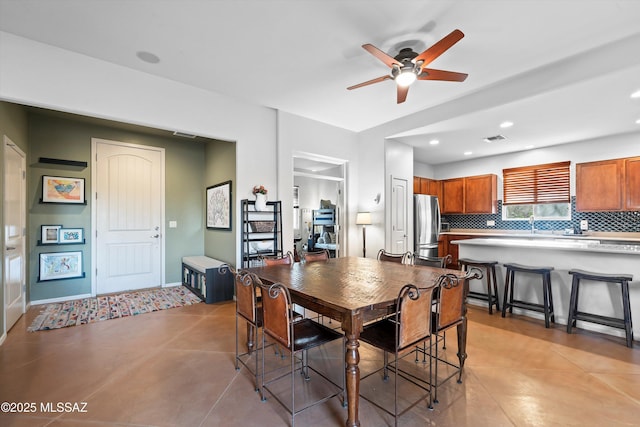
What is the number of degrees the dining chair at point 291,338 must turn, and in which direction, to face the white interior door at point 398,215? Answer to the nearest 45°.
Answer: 0° — it already faces it

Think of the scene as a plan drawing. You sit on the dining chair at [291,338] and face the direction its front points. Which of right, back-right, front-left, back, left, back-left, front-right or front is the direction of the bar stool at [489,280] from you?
front

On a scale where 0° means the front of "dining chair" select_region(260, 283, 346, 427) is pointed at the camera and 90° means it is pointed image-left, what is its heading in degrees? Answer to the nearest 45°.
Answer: approximately 225°

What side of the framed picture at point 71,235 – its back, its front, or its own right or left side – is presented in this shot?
front

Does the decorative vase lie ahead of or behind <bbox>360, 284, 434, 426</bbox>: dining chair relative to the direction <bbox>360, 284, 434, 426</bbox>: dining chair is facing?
ahead

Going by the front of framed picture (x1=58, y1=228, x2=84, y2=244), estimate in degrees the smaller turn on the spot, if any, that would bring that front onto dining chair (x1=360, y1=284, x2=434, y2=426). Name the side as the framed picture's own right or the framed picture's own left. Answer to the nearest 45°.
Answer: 0° — it already faces it

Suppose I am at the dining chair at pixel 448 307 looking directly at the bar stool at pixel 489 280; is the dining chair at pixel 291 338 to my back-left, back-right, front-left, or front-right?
back-left

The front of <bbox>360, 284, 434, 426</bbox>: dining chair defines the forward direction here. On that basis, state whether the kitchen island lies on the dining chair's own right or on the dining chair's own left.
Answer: on the dining chair's own right

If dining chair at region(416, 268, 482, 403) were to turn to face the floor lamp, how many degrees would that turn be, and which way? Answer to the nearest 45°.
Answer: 0° — it already faces it

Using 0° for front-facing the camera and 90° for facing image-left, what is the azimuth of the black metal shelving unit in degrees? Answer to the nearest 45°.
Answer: approximately 0°

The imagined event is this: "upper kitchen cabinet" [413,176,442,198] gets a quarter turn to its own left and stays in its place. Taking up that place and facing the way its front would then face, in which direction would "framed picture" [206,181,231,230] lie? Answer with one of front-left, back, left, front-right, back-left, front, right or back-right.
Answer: back

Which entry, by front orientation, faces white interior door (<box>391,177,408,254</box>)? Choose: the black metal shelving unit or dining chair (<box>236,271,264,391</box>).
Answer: the dining chair

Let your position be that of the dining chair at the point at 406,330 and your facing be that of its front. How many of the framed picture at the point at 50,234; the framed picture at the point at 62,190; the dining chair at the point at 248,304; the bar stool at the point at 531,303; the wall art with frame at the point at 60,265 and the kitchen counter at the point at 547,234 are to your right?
2

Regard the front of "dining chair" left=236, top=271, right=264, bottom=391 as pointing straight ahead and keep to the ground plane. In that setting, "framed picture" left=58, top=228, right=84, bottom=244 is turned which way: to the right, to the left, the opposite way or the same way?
to the right

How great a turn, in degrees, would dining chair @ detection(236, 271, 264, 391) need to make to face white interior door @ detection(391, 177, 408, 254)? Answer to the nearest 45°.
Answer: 0° — it already faces it

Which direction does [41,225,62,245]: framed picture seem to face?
toward the camera
